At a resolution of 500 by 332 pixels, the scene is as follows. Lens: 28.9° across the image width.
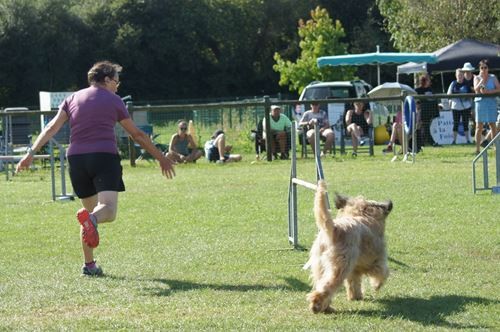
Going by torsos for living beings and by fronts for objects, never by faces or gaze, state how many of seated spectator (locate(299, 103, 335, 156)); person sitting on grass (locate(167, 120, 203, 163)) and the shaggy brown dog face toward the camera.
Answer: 2

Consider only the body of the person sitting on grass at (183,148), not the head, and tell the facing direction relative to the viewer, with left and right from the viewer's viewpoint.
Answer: facing the viewer

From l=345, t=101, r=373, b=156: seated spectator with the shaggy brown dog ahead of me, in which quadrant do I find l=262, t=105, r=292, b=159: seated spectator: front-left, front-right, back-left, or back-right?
front-right

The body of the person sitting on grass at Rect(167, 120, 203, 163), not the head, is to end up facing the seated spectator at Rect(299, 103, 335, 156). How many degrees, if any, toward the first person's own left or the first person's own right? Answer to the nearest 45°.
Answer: approximately 90° to the first person's own left

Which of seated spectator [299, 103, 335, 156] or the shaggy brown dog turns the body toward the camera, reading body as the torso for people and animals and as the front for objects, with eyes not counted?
the seated spectator

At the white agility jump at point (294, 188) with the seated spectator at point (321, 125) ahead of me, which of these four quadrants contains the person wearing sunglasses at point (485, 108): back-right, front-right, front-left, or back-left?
front-right

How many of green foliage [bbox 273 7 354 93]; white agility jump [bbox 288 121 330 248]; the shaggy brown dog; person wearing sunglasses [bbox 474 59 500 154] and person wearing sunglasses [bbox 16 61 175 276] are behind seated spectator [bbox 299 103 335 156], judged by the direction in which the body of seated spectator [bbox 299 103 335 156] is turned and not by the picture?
1

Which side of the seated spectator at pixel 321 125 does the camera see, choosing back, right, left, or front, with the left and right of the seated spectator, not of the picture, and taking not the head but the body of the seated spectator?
front

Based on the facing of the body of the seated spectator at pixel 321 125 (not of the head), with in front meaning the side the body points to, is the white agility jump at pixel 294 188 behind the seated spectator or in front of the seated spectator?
in front

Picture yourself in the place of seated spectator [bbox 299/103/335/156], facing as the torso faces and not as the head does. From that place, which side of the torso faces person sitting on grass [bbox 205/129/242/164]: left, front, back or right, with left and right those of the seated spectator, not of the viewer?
right

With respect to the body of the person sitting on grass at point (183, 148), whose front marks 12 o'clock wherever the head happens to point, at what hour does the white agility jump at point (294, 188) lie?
The white agility jump is roughly at 12 o'clock from the person sitting on grass.

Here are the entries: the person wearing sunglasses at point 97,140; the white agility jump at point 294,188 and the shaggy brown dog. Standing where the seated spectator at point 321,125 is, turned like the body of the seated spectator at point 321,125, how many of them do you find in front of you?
3

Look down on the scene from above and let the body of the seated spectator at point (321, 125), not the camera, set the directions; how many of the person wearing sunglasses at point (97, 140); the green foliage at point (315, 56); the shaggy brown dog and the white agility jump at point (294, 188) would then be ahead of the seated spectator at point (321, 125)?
3

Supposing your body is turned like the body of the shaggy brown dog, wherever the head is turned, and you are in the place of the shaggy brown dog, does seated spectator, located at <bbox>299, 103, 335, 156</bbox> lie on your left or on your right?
on your left

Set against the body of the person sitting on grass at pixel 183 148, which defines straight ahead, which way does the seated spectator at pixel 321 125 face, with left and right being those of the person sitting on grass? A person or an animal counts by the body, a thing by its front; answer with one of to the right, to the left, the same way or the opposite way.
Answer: the same way

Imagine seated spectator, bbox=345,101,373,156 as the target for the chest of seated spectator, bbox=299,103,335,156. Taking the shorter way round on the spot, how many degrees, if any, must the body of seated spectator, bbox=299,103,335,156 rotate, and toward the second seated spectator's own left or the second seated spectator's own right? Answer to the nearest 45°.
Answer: approximately 135° to the second seated spectator's own left

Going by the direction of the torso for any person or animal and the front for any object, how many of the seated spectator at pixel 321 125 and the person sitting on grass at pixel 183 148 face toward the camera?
2

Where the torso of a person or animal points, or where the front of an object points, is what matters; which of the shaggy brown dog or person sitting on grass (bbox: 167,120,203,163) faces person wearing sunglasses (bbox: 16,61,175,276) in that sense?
the person sitting on grass

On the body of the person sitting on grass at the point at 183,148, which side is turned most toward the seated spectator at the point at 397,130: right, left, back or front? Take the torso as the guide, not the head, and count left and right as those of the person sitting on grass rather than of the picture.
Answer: left

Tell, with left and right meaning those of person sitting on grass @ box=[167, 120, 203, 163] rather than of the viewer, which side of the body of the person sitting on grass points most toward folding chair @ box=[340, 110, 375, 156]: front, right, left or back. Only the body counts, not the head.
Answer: left

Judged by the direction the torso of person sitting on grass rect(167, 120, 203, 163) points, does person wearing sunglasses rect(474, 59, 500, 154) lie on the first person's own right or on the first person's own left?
on the first person's own left
